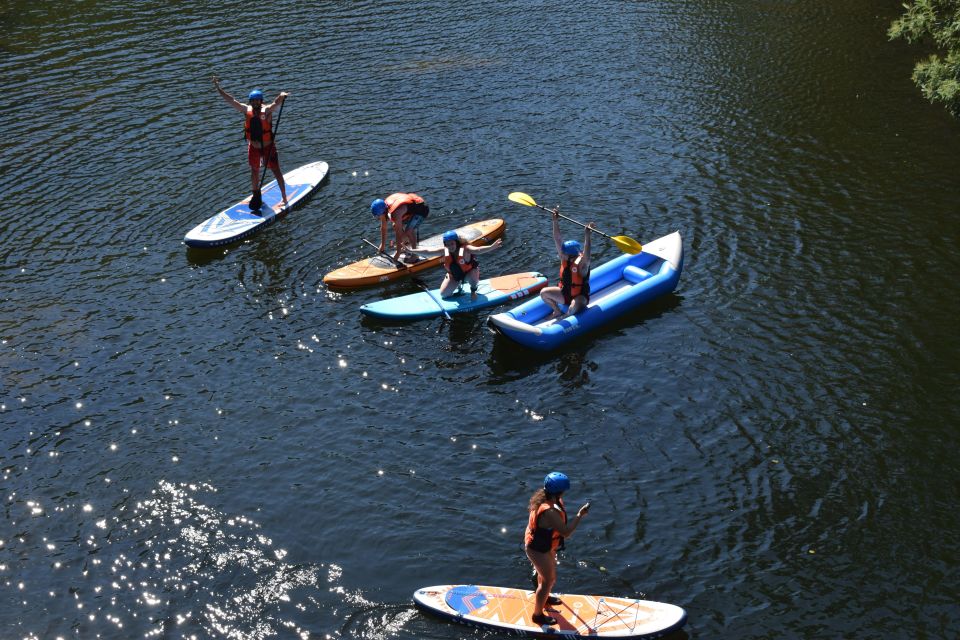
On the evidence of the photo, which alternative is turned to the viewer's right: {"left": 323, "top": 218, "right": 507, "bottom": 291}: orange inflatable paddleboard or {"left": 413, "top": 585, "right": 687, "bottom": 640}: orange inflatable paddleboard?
{"left": 413, "top": 585, "right": 687, "bottom": 640}: orange inflatable paddleboard

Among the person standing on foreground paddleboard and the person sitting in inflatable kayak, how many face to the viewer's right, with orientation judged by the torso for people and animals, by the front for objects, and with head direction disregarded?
1

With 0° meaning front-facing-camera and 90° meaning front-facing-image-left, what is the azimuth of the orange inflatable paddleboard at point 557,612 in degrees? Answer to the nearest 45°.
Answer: approximately 270°

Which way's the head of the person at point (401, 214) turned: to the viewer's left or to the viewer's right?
to the viewer's left

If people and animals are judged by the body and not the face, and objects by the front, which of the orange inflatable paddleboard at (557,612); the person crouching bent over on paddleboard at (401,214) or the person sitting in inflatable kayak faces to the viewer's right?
the orange inflatable paddleboard

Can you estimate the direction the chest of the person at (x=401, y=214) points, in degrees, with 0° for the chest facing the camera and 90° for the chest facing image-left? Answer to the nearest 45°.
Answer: approximately 45°

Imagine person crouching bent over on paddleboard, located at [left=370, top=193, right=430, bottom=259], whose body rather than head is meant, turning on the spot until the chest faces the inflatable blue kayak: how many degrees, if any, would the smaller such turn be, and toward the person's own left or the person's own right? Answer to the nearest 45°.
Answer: approximately 90° to the person's own left

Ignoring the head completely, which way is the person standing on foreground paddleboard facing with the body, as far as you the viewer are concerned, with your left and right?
facing to the right of the viewer

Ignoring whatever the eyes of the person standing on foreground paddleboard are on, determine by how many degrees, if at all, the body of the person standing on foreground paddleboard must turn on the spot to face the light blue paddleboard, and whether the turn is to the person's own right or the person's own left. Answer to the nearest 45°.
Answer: approximately 90° to the person's own left
